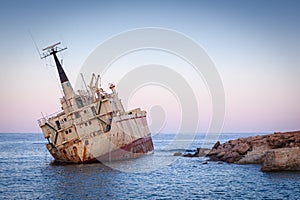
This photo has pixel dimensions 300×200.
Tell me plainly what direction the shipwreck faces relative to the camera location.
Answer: facing away from the viewer and to the right of the viewer
